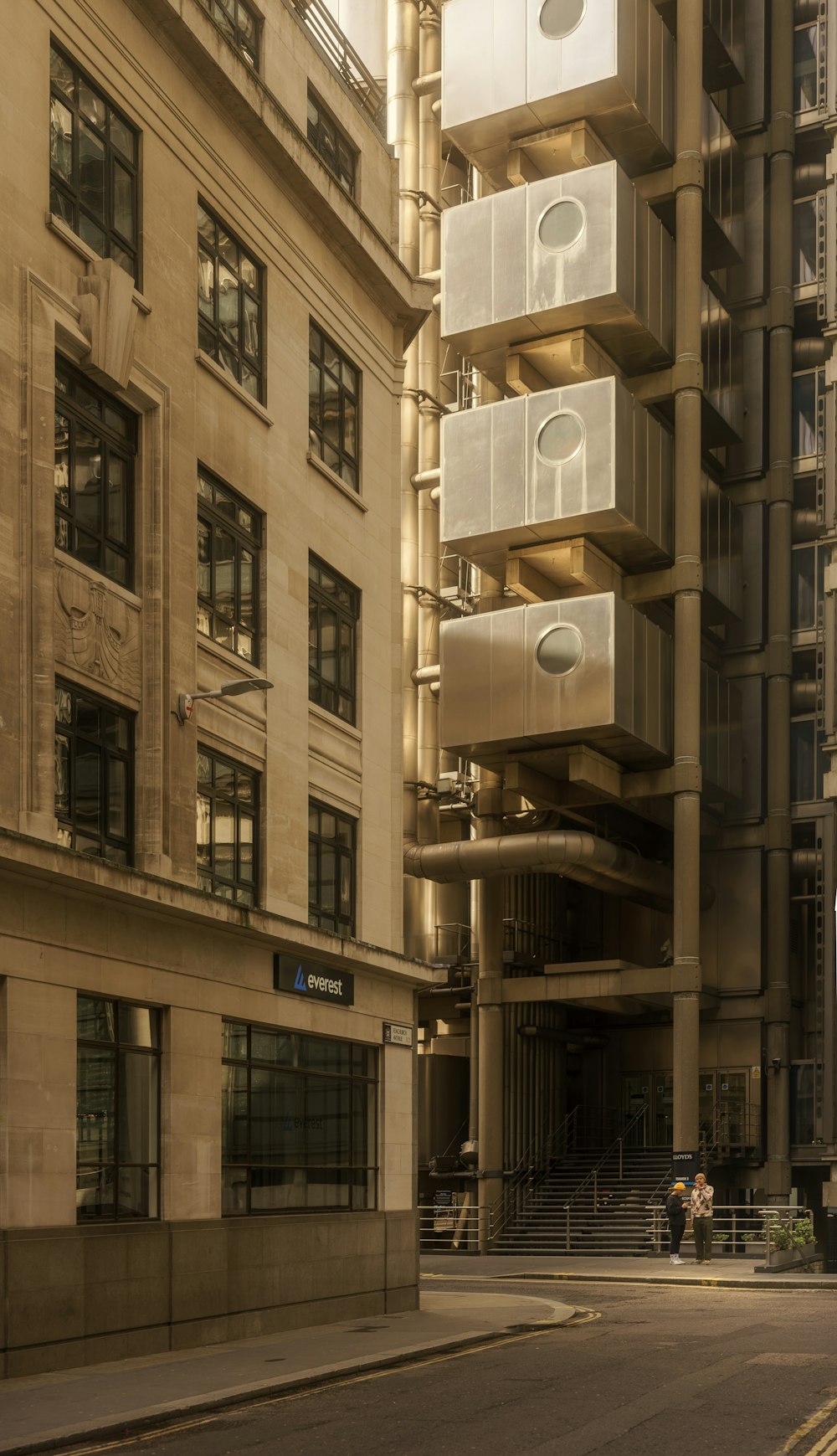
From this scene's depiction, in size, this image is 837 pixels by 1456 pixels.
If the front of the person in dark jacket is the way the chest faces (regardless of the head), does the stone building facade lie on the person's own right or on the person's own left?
on the person's own right

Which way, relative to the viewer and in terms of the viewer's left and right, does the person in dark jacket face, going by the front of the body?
facing to the right of the viewer

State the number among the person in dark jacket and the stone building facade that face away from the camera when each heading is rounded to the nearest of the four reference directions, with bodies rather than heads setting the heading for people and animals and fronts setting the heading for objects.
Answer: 0

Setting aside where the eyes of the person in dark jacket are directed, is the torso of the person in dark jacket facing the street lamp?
no

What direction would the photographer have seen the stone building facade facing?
facing the viewer and to the right of the viewer

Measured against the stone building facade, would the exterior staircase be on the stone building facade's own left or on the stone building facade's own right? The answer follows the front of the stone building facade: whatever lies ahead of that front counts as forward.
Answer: on the stone building facade's own left

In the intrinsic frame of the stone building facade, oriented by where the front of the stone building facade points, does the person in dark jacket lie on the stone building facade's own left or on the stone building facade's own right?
on the stone building facade's own left
